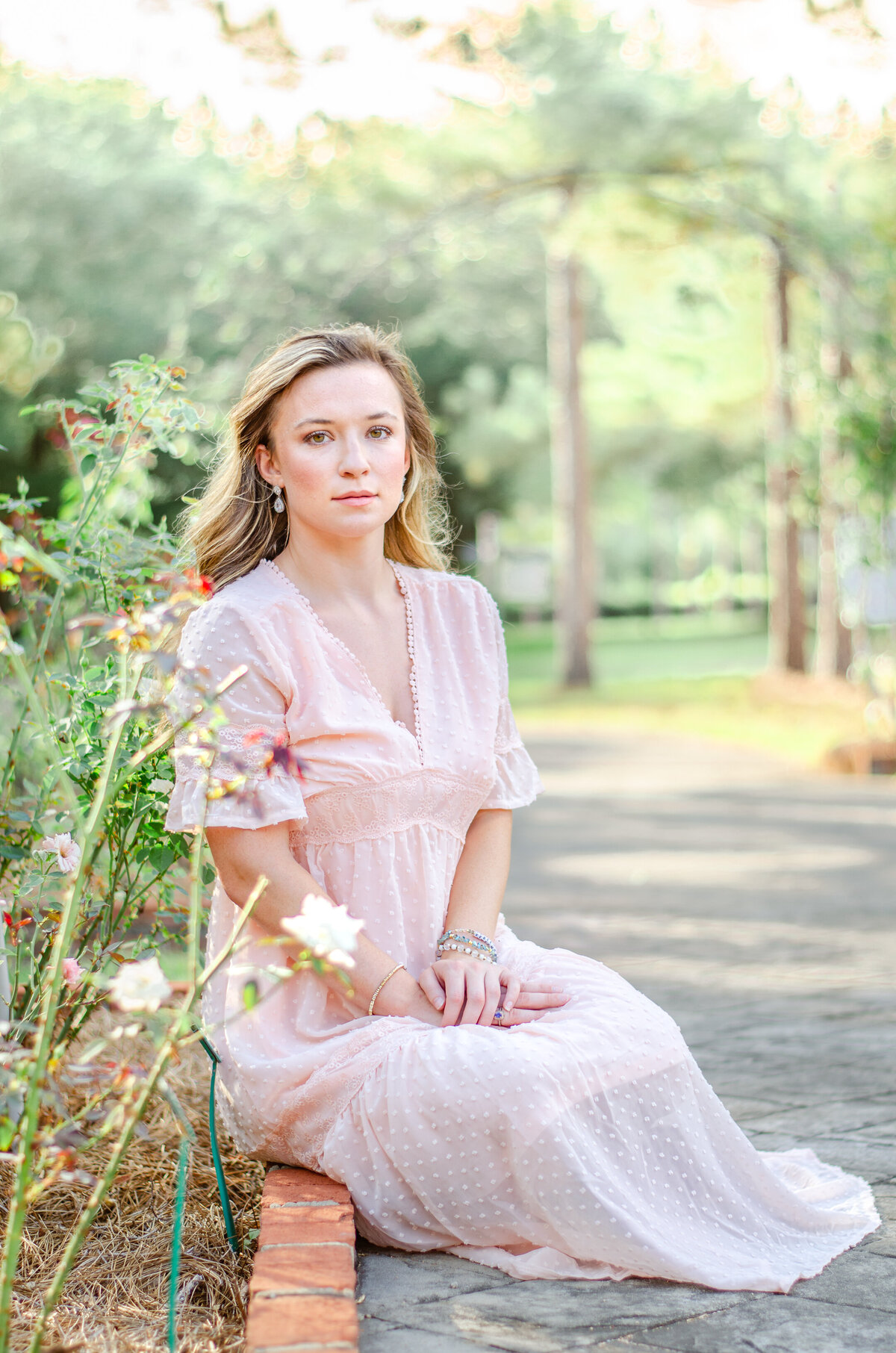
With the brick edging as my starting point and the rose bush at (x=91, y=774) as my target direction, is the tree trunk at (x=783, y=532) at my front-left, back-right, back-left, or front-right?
front-right

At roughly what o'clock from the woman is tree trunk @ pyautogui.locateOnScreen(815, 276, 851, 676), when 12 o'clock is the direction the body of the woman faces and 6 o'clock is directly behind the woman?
The tree trunk is roughly at 8 o'clock from the woman.

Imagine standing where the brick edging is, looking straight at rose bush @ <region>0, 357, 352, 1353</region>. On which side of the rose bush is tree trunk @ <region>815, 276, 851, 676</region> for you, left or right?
right

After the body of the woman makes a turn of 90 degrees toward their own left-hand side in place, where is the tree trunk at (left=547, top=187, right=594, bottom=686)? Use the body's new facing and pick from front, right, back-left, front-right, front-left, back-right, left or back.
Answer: front-left

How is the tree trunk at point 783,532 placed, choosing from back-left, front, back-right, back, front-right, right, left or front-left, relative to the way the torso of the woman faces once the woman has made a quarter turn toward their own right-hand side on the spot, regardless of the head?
back-right

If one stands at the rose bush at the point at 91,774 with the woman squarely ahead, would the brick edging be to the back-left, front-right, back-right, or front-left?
front-right
